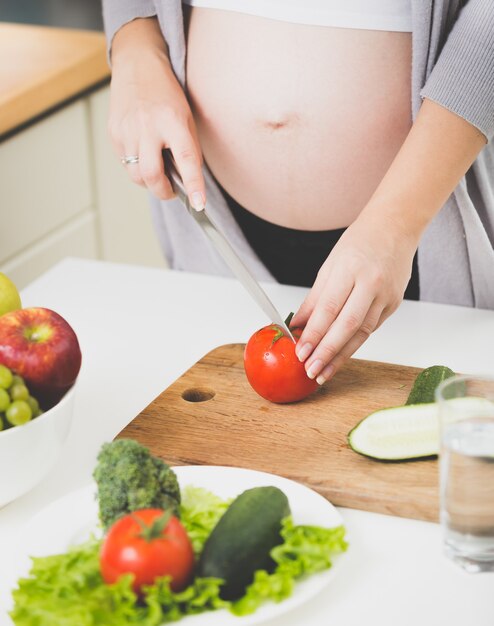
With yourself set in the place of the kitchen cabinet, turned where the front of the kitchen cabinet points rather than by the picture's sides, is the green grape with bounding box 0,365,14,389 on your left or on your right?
on your right

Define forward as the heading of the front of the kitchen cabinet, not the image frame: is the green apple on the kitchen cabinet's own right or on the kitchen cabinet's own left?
on the kitchen cabinet's own right

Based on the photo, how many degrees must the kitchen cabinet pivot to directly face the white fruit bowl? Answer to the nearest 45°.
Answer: approximately 45° to its right

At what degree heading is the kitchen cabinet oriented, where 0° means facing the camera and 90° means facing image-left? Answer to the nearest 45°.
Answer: approximately 315°
